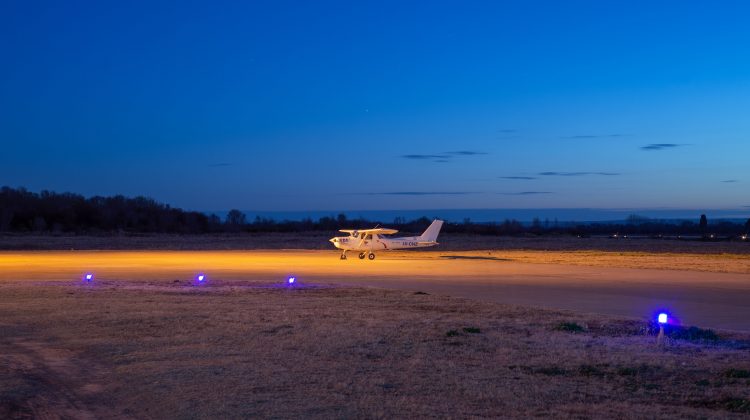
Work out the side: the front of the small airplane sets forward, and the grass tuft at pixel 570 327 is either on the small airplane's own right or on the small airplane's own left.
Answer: on the small airplane's own left

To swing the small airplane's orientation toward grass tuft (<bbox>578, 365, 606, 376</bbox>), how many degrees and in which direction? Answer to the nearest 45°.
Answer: approximately 90° to its left

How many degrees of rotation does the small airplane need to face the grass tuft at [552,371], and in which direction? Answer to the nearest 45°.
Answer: approximately 90° to its left

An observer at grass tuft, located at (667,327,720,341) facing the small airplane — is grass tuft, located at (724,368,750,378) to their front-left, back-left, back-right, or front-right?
back-left

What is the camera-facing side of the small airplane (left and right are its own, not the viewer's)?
left

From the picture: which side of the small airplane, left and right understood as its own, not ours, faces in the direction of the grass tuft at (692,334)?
left

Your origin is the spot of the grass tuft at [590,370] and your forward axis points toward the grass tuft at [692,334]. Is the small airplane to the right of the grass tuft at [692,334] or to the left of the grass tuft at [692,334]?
left

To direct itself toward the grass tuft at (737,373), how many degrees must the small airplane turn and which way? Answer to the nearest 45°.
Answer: approximately 90° to its left
